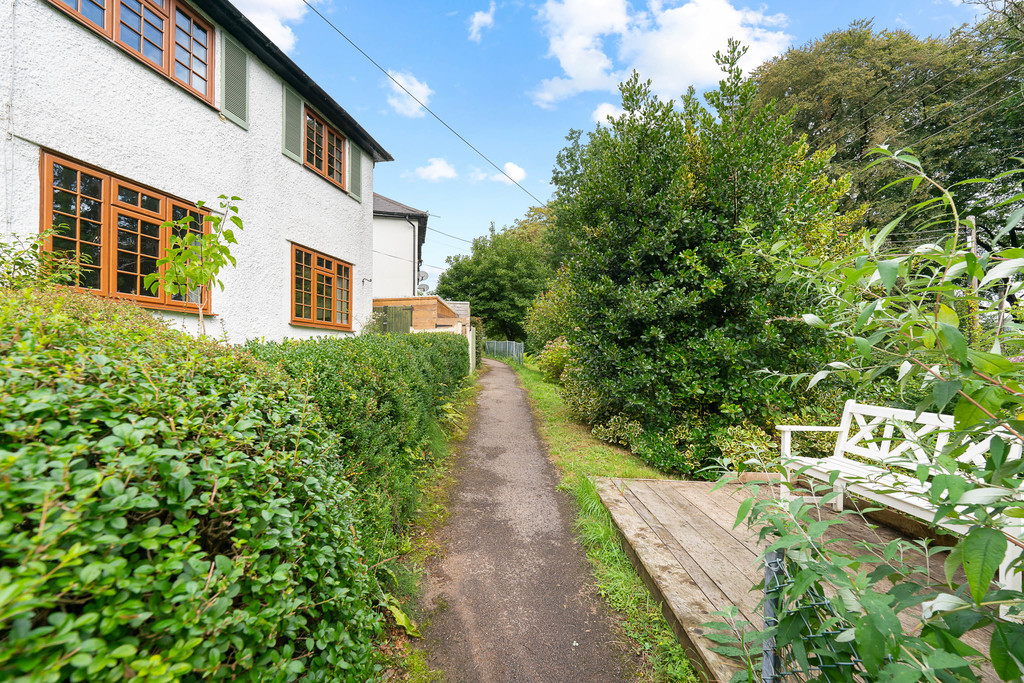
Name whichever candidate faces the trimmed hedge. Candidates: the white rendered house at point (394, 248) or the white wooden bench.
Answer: the white wooden bench

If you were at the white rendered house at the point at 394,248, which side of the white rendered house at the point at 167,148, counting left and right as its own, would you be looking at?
left

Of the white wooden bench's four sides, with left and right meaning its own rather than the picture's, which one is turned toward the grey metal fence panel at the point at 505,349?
right

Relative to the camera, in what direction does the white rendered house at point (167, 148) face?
facing the viewer and to the right of the viewer

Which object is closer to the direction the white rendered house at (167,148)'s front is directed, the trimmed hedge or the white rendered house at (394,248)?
the trimmed hedge

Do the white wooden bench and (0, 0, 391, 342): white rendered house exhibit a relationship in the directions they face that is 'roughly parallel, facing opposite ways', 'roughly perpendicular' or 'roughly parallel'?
roughly parallel, facing opposite ways

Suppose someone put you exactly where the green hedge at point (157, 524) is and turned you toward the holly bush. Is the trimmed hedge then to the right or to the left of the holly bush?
left

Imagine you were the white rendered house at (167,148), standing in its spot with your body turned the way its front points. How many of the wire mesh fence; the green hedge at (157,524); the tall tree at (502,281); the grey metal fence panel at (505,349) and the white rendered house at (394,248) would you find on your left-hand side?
3

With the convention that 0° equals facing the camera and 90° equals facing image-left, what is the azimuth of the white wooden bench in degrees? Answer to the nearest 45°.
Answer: approximately 45°

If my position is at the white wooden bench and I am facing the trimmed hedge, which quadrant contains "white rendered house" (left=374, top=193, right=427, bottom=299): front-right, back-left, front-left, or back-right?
front-right
